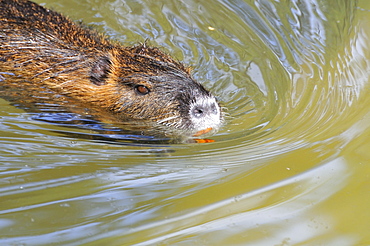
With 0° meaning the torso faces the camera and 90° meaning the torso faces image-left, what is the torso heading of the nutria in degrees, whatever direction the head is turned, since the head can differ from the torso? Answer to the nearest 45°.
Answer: approximately 315°
